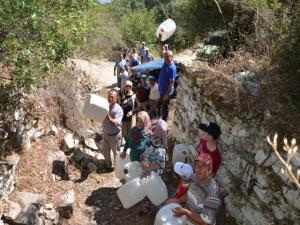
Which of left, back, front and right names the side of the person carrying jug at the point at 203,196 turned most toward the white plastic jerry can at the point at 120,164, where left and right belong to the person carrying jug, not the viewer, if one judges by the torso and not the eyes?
right

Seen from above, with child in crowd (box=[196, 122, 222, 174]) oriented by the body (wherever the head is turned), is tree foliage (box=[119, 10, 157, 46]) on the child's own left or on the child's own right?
on the child's own right

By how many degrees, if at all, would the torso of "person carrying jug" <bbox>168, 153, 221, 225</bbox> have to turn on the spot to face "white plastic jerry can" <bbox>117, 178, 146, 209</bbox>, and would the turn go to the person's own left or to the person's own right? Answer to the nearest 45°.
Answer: approximately 90° to the person's own right

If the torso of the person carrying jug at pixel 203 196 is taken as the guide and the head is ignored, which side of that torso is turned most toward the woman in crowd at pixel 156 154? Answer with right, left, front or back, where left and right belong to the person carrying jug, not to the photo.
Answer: right
